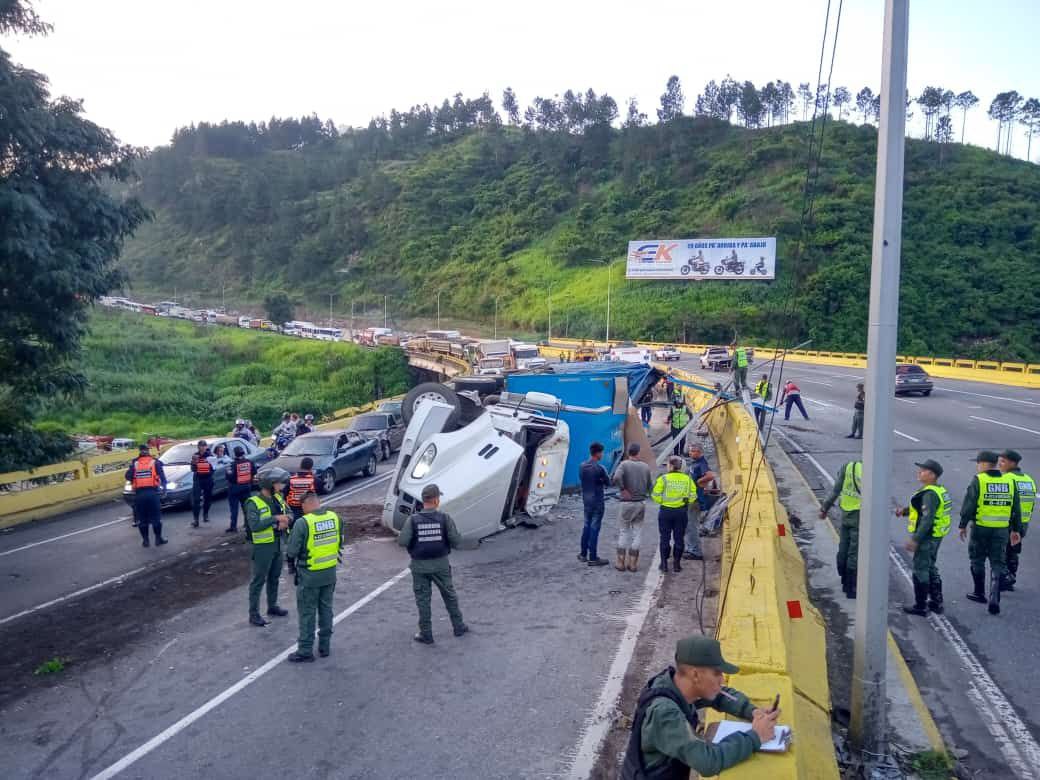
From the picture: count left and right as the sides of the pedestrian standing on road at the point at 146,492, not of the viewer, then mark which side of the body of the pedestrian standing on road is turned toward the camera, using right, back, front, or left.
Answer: back

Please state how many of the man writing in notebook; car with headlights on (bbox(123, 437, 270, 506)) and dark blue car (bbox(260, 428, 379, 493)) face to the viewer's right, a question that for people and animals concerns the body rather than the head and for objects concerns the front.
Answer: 1

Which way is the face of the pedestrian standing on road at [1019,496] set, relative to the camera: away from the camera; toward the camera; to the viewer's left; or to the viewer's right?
to the viewer's left

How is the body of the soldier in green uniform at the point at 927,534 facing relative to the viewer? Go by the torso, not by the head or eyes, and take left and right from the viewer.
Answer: facing to the left of the viewer

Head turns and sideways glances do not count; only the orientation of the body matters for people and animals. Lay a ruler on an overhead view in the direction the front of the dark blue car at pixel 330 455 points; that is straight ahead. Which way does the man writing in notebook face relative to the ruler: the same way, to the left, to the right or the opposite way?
to the left

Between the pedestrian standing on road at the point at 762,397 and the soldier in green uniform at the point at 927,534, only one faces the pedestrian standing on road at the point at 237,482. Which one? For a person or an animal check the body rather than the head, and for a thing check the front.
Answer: the soldier in green uniform

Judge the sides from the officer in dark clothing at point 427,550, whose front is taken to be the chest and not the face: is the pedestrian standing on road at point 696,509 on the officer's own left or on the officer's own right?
on the officer's own right

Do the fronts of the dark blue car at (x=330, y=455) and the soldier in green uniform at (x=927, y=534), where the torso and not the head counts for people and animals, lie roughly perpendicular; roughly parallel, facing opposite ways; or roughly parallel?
roughly perpendicular

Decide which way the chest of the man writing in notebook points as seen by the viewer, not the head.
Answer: to the viewer's right

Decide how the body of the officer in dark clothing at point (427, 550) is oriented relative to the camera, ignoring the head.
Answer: away from the camera
